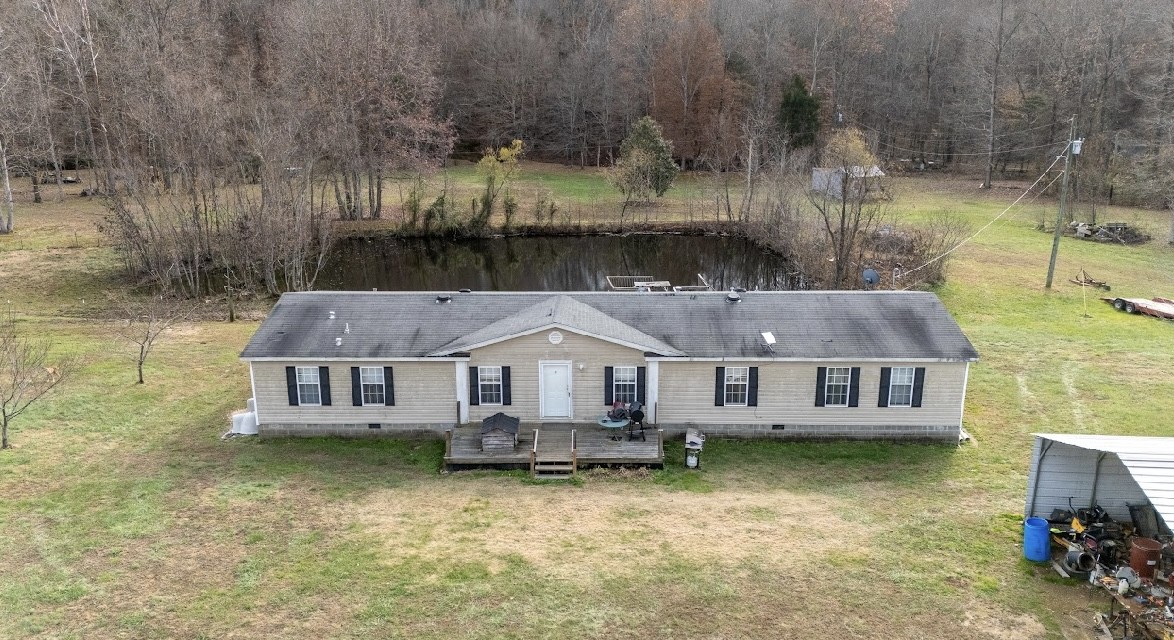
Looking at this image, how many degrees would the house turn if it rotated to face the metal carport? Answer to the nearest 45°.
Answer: approximately 45° to its left

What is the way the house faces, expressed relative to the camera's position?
facing the viewer

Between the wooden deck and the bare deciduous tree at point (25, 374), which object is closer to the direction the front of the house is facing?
the wooden deck

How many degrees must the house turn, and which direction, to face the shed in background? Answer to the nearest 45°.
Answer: approximately 135° to its left

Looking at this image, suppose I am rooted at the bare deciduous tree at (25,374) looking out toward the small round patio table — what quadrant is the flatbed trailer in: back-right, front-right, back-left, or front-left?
front-left

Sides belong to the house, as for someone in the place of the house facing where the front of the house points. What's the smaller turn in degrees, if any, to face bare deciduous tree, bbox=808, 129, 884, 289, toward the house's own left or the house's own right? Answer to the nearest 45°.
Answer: approximately 135° to the house's own left

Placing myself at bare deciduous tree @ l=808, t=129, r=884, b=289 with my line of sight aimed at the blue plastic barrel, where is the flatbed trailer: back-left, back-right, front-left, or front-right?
front-left

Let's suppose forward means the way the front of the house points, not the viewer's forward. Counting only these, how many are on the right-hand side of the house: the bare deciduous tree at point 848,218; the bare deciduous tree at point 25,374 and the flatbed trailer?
1

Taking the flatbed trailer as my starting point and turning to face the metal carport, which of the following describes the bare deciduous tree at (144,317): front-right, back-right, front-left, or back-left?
front-right

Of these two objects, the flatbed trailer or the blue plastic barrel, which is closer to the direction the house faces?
the blue plastic barrel

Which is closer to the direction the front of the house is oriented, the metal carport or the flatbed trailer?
the metal carport

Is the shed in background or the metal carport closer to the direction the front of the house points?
the metal carport

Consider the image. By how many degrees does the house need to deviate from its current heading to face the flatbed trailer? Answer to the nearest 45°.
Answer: approximately 135° to its left

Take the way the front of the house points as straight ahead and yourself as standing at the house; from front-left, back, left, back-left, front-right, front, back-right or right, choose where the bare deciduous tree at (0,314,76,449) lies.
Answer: right

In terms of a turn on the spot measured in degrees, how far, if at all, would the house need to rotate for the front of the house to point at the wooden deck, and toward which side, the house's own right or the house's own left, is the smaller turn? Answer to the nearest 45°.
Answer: approximately 45° to the house's own right

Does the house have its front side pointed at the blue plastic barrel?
no

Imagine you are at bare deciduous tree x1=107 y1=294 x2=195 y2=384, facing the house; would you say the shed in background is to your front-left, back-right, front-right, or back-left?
front-left
